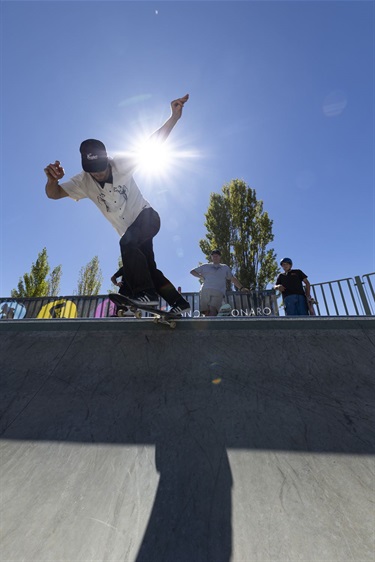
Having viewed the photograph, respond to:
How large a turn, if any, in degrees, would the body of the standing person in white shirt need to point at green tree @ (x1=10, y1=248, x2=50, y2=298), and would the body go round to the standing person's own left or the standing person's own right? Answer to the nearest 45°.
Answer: approximately 135° to the standing person's own right

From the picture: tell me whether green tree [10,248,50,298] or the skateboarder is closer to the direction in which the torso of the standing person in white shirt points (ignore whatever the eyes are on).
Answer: the skateboarder

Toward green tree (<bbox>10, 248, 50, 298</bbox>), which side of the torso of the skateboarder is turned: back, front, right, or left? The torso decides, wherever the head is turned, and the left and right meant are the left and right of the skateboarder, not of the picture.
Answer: back

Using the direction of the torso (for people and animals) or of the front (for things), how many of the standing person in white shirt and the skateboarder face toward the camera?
2

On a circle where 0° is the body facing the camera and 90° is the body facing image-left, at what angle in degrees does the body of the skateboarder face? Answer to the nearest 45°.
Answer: approximately 0°

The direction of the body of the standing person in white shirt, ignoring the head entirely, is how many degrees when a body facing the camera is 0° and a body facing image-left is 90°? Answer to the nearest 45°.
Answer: approximately 0°

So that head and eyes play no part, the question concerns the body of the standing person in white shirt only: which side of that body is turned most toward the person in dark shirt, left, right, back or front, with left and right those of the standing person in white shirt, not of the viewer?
left
